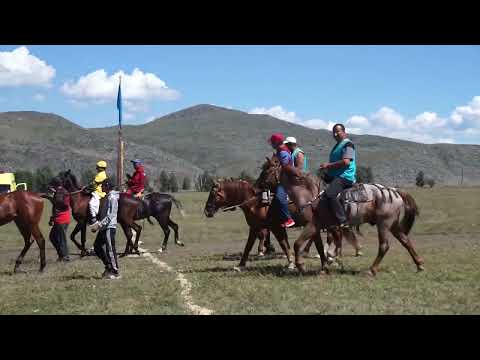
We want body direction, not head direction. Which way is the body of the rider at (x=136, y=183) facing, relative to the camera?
to the viewer's left

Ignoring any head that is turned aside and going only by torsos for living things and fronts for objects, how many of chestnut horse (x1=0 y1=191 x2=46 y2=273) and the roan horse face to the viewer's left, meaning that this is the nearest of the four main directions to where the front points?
2

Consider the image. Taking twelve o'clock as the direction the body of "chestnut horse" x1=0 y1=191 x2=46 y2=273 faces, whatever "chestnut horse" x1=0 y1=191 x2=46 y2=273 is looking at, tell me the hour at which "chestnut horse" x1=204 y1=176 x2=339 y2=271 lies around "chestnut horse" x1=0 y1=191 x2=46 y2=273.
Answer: "chestnut horse" x1=204 y1=176 x2=339 y2=271 is roughly at 7 o'clock from "chestnut horse" x1=0 y1=191 x2=46 y2=273.

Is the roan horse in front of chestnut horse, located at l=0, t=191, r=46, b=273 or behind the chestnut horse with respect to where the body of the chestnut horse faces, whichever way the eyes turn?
behind

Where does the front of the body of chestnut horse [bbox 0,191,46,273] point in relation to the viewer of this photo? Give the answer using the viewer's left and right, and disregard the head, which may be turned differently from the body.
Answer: facing to the left of the viewer

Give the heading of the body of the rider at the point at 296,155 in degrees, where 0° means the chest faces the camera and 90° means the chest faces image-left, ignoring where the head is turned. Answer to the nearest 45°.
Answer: approximately 90°

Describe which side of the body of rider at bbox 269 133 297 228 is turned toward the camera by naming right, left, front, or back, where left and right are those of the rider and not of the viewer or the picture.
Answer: left

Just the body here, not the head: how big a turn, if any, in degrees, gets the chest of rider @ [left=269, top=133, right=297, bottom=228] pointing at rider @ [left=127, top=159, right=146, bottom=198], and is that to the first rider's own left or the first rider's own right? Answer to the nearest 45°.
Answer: approximately 45° to the first rider's own right

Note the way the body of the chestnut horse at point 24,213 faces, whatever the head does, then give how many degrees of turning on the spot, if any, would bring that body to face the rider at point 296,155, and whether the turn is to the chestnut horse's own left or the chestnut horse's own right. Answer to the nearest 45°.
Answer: approximately 135° to the chestnut horse's own left

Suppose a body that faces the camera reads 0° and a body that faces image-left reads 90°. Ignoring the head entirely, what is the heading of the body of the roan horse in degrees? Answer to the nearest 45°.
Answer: approximately 90°
